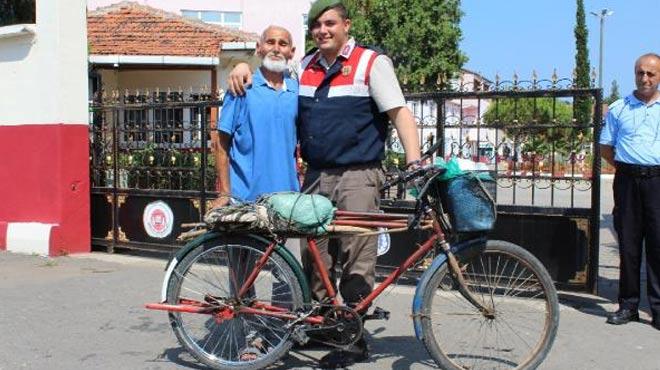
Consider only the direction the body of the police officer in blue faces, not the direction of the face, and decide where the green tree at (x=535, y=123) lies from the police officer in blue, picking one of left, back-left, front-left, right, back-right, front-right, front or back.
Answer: back-right

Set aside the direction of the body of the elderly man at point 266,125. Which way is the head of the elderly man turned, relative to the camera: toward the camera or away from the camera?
toward the camera

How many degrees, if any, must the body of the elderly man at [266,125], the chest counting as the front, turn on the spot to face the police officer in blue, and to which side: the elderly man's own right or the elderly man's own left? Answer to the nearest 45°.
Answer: approximately 90° to the elderly man's own left

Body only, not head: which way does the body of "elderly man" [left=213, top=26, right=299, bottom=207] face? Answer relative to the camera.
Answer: toward the camera

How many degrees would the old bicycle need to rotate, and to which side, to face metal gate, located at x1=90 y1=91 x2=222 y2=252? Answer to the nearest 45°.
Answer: approximately 135° to its left

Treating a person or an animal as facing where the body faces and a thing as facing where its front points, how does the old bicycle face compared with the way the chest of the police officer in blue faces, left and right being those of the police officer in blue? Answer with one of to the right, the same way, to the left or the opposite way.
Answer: to the left

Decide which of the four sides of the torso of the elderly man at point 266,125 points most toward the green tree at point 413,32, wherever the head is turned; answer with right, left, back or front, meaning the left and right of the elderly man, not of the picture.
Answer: back

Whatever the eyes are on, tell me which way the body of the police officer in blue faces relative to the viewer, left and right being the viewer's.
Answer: facing the viewer

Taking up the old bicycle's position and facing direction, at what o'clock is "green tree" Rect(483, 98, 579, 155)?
The green tree is roughly at 10 o'clock from the old bicycle.

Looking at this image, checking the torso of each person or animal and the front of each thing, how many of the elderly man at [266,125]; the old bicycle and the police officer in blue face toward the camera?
2

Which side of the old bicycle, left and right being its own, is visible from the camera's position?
right

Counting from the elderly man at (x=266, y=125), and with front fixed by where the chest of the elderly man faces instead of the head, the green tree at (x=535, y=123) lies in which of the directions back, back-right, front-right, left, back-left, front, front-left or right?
back-left

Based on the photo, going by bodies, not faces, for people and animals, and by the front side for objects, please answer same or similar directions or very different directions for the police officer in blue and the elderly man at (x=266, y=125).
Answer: same or similar directions

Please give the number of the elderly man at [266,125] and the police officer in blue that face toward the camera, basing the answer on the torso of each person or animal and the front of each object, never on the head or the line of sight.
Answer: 2

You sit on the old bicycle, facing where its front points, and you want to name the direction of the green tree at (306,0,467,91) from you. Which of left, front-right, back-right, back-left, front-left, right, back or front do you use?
left

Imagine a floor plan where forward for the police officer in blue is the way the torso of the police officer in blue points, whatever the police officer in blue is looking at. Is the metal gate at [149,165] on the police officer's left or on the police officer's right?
on the police officer's right
